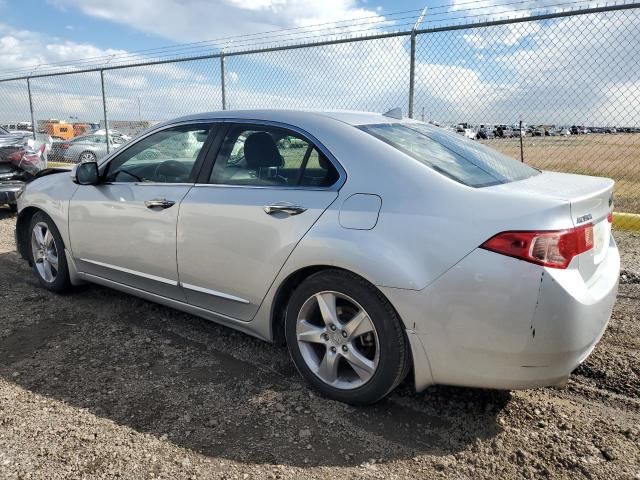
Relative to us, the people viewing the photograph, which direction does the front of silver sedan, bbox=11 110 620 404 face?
facing away from the viewer and to the left of the viewer

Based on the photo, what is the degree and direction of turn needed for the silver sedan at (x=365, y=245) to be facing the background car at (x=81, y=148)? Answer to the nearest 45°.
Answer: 0° — it already faces it

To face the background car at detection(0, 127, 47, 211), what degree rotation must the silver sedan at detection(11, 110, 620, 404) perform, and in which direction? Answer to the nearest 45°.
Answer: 0° — it already faces it
